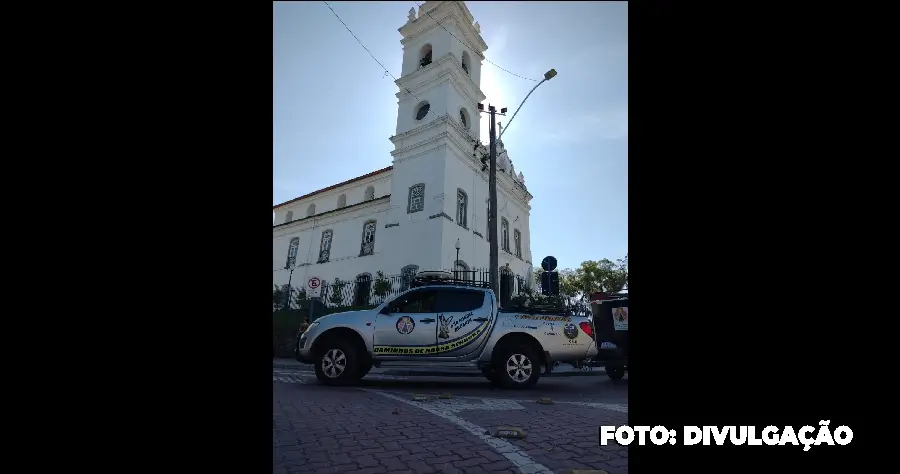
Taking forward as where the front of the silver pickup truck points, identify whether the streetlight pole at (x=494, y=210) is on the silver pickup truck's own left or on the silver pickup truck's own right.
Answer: on the silver pickup truck's own right

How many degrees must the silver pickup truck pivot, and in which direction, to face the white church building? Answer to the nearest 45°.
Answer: approximately 90° to its right

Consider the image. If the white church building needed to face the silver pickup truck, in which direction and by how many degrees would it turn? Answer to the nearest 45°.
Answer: approximately 45° to its right

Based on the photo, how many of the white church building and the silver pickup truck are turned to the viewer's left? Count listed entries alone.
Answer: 1

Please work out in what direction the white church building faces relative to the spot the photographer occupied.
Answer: facing the viewer and to the right of the viewer

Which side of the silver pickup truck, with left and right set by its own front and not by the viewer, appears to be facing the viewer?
left
